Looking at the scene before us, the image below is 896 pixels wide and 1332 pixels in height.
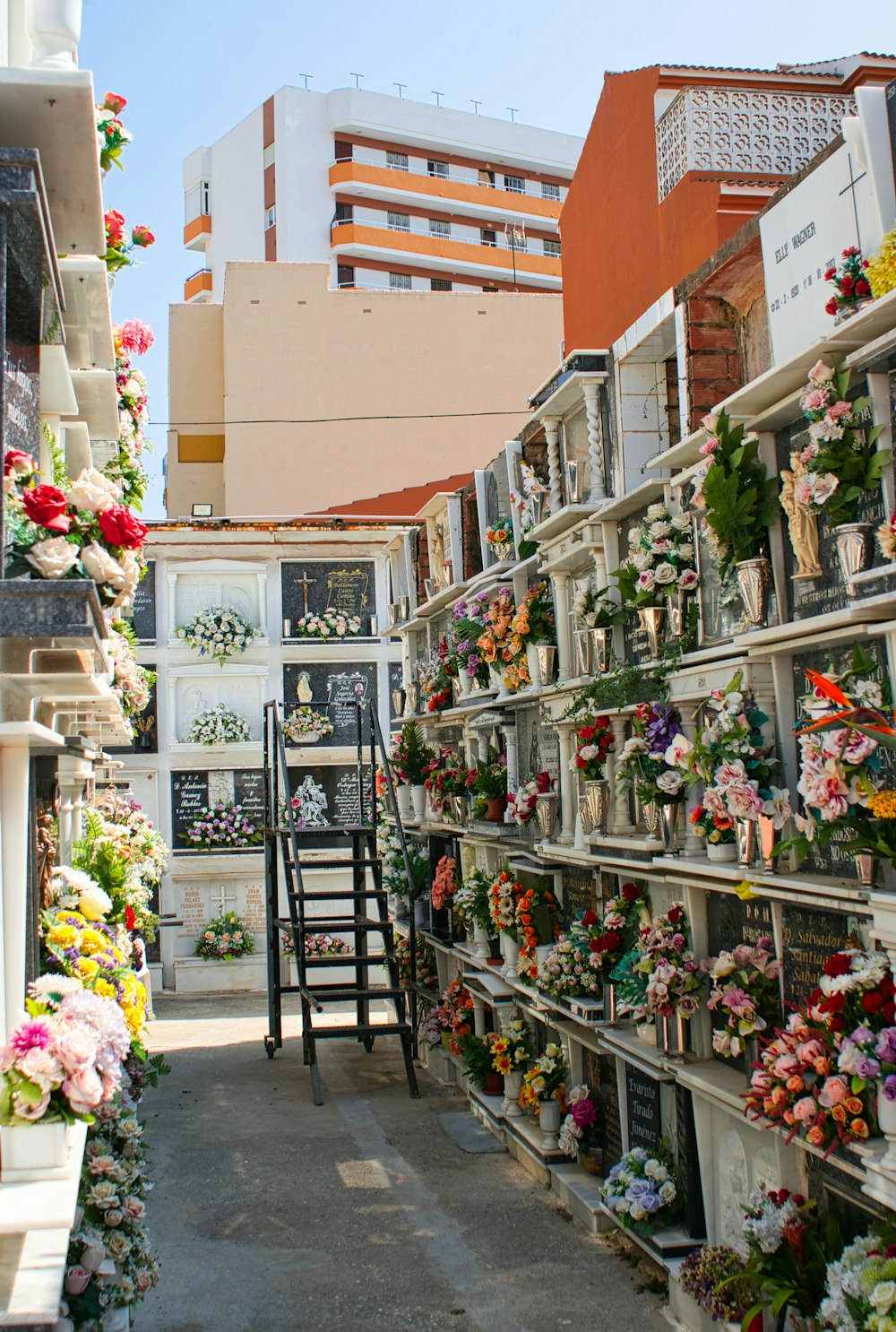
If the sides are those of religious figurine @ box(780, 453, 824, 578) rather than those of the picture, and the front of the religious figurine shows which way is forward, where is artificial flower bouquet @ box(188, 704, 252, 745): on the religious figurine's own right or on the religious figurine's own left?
on the religious figurine's own right

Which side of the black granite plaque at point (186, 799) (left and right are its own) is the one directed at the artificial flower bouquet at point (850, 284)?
front

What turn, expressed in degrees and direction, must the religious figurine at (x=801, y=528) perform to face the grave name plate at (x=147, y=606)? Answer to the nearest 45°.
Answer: approximately 90° to its right

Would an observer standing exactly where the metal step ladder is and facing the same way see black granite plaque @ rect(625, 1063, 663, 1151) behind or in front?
in front
